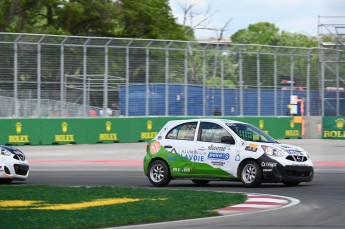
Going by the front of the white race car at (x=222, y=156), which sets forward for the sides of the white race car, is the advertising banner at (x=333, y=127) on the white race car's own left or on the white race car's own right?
on the white race car's own left

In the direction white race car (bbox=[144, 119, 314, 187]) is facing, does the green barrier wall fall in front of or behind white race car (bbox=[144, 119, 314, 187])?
behind

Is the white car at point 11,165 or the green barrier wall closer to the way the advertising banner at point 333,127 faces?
the white car

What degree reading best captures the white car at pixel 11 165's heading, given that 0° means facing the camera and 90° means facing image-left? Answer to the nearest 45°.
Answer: approximately 315°

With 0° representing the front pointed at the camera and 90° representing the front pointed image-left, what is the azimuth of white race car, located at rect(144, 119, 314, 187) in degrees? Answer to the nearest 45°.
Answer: approximately 315°

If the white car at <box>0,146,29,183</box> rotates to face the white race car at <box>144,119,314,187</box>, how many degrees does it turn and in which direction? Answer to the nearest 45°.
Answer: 0° — it already faces it

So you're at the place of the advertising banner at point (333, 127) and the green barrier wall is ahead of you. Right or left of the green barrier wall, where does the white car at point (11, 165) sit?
left

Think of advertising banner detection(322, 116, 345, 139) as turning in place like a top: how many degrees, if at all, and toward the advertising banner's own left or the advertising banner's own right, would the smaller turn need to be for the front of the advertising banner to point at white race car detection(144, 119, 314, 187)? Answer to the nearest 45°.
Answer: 0° — it already faces it
